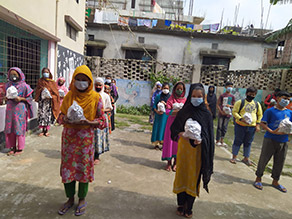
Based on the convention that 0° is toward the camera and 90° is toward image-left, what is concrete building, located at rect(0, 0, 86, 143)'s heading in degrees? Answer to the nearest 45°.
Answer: approximately 315°

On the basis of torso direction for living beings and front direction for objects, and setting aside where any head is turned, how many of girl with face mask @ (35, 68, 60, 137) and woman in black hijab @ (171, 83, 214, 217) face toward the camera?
2

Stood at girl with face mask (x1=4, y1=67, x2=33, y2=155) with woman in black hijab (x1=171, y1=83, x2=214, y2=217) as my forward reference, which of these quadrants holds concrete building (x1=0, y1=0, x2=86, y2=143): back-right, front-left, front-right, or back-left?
back-left

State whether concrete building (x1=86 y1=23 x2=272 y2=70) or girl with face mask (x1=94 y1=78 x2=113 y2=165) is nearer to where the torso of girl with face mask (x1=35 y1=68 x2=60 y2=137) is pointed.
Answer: the girl with face mask

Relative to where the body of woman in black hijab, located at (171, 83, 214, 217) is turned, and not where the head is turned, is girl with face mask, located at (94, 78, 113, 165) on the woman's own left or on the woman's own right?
on the woman's own right

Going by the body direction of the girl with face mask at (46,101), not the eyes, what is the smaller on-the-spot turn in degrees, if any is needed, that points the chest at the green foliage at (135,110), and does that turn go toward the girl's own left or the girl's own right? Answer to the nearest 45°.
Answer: approximately 135° to the girl's own left

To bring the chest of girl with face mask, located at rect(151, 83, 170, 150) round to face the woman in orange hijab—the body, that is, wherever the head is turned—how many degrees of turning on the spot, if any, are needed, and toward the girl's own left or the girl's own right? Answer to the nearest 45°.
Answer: approximately 45° to the girl's own right

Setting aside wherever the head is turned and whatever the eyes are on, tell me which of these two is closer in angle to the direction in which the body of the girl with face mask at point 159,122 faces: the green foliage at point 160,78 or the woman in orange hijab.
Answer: the woman in orange hijab

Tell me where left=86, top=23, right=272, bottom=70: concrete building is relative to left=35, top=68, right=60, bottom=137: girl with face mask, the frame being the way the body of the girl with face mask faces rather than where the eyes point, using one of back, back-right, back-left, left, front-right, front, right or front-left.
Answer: back-left
